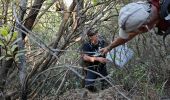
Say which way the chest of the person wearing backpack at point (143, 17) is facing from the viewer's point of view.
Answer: to the viewer's left
